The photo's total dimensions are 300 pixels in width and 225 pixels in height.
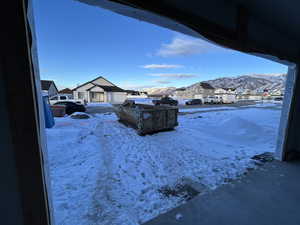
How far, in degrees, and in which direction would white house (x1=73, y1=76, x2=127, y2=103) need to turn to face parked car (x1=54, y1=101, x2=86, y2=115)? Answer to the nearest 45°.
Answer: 0° — it already faces it

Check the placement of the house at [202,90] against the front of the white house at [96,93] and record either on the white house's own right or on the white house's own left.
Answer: on the white house's own left

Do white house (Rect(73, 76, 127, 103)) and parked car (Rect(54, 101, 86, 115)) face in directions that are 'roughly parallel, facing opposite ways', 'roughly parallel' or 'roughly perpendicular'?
roughly perpendicular

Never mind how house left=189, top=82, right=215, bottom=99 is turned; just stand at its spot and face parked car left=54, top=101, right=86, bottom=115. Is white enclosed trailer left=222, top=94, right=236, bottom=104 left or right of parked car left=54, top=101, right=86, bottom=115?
left

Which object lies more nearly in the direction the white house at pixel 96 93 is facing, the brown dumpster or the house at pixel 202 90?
the brown dumpster

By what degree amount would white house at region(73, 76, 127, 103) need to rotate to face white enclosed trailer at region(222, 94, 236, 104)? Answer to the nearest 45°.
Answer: approximately 90° to its left

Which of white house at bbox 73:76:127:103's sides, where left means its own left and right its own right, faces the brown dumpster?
front
